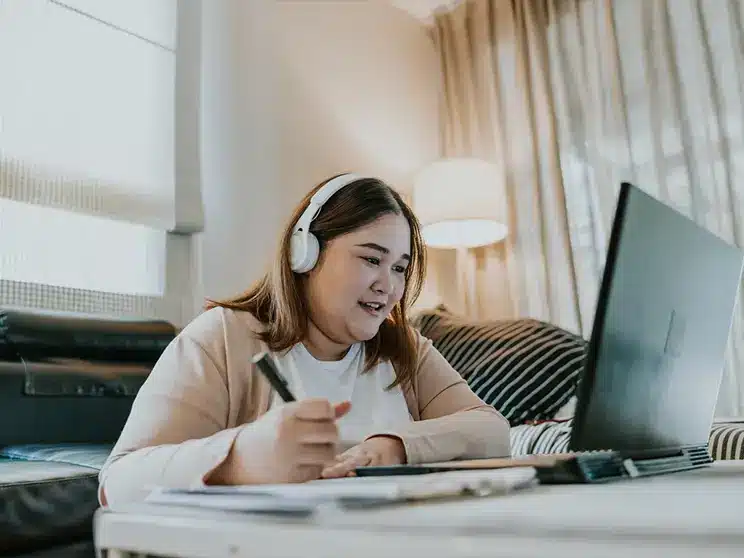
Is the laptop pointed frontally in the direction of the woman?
yes

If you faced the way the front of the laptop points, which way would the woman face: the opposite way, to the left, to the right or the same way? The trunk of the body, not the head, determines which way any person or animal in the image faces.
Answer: the opposite way

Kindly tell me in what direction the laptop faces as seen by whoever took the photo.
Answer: facing away from the viewer and to the left of the viewer

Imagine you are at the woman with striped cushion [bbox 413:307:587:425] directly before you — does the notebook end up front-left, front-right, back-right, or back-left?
back-right

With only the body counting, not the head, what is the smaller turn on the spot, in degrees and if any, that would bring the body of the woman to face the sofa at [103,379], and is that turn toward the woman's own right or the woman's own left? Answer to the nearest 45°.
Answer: approximately 180°

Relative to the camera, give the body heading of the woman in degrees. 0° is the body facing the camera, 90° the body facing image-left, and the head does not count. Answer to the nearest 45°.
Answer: approximately 315°

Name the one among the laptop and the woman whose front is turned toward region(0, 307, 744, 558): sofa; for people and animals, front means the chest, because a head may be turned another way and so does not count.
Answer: the laptop

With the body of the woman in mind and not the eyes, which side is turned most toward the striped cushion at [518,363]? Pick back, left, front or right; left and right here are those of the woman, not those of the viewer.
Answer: left

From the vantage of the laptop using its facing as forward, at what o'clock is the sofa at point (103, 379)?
The sofa is roughly at 12 o'clock from the laptop.
